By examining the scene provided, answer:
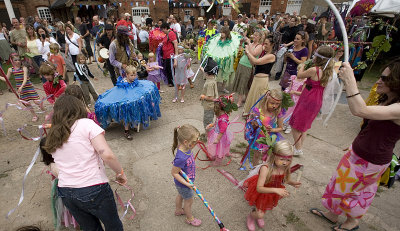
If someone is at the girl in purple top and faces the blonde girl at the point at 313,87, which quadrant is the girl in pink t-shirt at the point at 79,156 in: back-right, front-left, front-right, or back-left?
back-left

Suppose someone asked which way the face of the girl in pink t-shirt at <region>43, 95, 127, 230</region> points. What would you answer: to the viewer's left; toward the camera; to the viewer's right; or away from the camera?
away from the camera

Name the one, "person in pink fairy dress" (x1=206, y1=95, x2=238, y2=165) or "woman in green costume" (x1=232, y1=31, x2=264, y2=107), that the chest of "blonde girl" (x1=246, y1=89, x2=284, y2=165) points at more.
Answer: the person in pink fairy dress

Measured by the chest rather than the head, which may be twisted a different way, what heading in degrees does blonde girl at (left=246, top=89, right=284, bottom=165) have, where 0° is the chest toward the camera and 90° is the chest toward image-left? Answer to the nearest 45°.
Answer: approximately 0°

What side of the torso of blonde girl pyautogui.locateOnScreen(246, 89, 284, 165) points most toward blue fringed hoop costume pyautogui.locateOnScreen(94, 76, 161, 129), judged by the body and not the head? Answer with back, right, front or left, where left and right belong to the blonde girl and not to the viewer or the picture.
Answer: right

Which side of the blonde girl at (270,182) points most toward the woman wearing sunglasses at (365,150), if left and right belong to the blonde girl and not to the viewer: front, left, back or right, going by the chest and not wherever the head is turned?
left

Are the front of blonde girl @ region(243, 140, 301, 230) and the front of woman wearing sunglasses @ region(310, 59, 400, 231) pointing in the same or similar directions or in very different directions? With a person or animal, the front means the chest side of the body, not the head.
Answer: very different directions

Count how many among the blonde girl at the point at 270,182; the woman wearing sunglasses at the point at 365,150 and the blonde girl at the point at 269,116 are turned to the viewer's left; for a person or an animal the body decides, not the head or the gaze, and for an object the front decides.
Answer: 1

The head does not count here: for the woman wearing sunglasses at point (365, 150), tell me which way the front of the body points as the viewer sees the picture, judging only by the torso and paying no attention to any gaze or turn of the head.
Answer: to the viewer's left

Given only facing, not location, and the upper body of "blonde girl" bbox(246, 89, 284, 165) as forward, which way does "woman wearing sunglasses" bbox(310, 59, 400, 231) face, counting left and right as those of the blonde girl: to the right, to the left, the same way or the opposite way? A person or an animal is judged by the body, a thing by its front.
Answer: to the right

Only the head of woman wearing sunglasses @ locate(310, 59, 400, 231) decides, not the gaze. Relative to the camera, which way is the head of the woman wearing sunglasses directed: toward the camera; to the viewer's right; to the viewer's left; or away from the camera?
to the viewer's left

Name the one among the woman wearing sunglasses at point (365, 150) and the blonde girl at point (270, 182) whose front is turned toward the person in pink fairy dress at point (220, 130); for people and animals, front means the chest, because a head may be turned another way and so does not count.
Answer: the woman wearing sunglasses

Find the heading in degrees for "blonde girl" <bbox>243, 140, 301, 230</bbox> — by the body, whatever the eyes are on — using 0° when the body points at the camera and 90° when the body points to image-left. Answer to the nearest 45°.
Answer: approximately 315°

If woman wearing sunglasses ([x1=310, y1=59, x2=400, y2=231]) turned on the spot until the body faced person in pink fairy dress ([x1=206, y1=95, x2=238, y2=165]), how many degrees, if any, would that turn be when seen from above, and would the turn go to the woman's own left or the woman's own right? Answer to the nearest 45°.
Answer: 0° — they already face them

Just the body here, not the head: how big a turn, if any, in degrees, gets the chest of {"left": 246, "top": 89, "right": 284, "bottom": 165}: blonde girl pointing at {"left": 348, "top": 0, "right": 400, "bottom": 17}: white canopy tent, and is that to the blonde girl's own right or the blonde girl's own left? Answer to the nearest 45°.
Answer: approximately 135° to the blonde girl's own left

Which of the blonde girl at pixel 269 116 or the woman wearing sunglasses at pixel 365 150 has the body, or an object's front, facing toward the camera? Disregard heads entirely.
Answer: the blonde girl

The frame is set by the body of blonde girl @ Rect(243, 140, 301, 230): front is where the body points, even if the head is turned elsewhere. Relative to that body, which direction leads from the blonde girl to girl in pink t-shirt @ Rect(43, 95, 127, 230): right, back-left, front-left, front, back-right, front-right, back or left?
right
